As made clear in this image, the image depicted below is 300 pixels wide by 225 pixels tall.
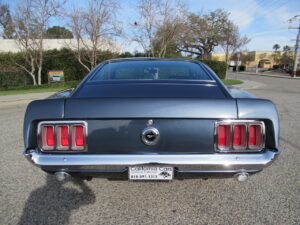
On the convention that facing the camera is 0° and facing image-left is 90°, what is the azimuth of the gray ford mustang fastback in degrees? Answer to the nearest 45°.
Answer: approximately 180°

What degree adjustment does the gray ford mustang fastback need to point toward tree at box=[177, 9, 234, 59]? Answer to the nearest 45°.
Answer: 0° — it already faces it

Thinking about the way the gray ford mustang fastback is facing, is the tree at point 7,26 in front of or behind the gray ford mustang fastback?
in front

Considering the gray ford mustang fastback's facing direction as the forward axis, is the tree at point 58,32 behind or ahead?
ahead
